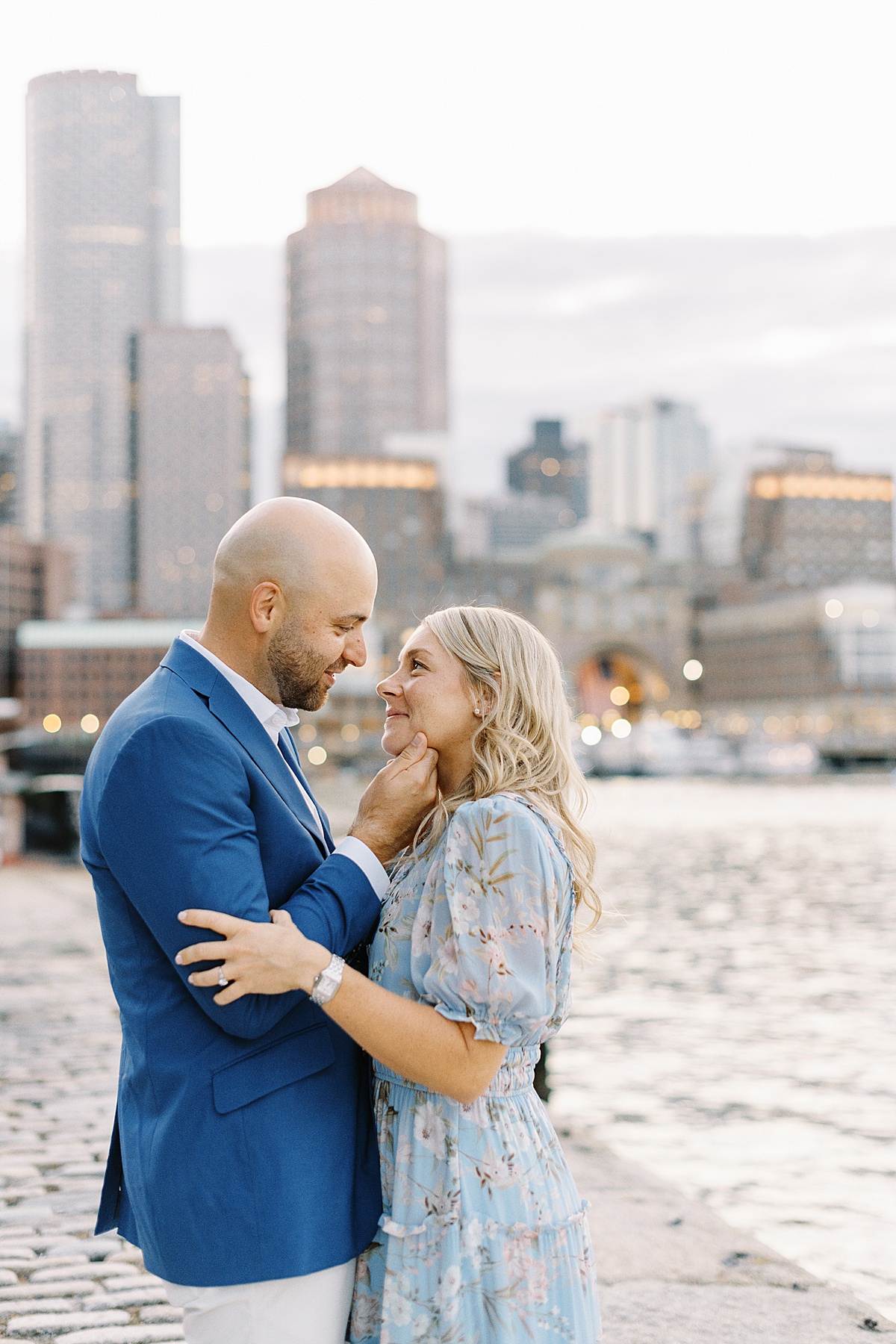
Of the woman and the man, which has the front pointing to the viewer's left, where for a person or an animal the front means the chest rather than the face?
the woman

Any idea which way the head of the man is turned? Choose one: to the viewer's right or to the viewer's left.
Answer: to the viewer's right

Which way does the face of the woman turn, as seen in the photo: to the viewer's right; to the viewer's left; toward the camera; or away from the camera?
to the viewer's left

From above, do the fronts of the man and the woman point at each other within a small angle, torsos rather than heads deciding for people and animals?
yes

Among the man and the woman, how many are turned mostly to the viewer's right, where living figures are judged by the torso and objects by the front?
1

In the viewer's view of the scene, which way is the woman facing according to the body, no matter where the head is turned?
to the viewer's left

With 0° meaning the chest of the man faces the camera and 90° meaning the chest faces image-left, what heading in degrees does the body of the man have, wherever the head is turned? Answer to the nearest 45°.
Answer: approximately 270°

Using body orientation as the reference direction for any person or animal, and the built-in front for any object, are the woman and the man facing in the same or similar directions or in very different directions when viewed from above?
very different directions
